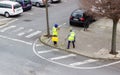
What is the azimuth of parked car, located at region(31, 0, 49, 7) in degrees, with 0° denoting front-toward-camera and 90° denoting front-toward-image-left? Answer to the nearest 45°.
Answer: approximately 135°

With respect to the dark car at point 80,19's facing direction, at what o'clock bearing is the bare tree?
The bare tree is roughly at 4 o'clock from the dark car.

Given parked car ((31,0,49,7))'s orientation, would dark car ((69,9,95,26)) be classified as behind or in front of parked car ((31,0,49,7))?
behind

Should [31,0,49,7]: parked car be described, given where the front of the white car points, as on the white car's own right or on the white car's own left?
on the white car's own right

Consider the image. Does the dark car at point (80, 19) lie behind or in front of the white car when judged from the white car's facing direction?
behind

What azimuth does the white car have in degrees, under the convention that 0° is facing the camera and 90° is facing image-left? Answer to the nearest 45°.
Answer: approximately 135°
